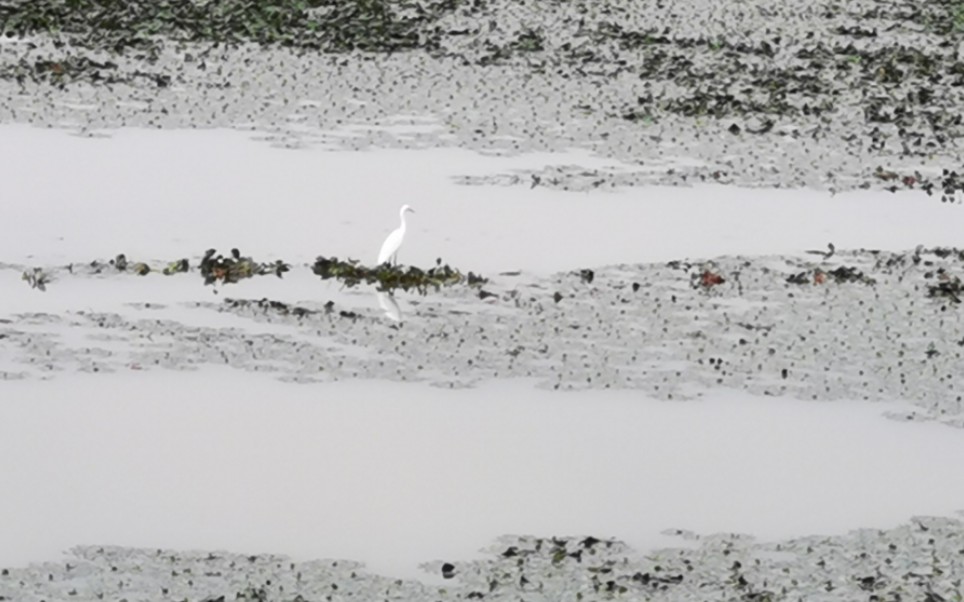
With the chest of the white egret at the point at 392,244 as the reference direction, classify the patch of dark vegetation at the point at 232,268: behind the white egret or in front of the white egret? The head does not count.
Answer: behind

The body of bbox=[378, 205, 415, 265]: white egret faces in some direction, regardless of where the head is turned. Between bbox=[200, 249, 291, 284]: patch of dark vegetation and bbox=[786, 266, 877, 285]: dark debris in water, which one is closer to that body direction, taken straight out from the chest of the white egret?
the dark debris in water

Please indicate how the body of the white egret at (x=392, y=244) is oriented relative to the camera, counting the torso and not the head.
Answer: to the viewer's right

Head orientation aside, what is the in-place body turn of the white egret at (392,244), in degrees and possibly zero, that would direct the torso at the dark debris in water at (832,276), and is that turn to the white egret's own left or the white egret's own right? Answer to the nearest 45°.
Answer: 0° — it already faces it
